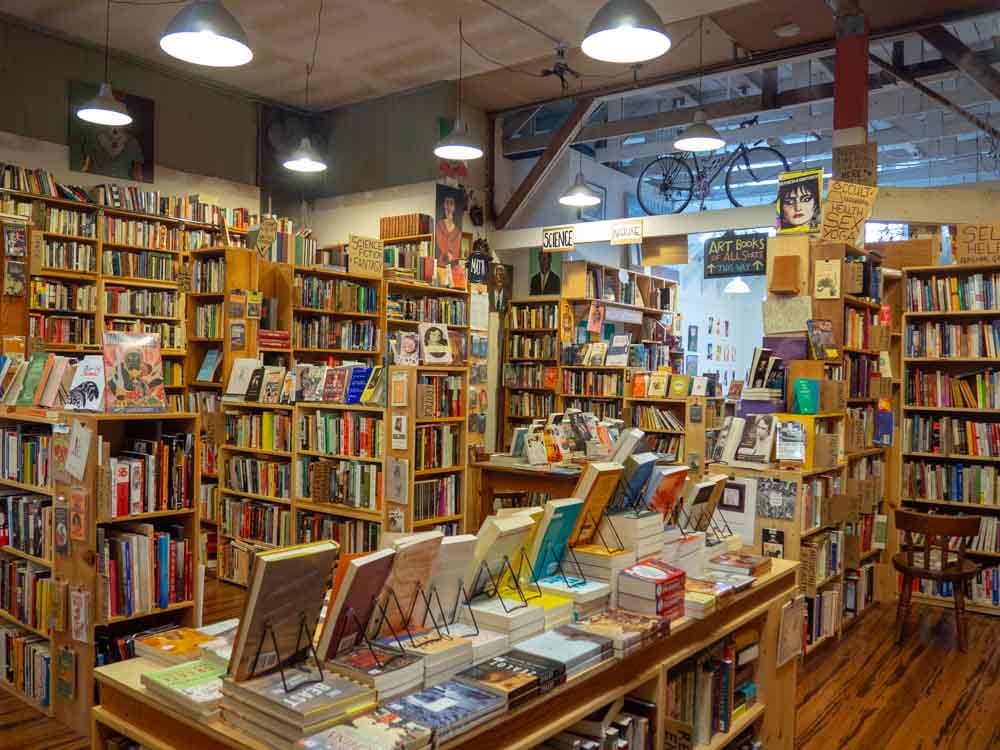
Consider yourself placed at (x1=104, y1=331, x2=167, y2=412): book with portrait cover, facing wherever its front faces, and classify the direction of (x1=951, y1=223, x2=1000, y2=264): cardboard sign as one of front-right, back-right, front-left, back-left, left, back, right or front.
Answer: left

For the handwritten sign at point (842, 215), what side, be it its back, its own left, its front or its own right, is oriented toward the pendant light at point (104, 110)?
right

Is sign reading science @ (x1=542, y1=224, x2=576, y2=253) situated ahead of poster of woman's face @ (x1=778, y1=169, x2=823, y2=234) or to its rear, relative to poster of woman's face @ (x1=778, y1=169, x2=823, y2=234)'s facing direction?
to the rear

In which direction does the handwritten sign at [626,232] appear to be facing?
toward the camera

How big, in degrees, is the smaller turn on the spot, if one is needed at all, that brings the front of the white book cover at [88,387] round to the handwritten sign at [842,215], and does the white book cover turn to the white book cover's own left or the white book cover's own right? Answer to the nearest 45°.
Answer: approximately 90° to the white book cover's own left

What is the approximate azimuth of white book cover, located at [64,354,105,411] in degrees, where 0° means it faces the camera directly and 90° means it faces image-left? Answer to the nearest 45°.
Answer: approximately 0°

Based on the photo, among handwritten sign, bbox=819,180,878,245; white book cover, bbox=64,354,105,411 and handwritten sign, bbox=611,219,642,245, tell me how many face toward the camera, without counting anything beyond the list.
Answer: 3

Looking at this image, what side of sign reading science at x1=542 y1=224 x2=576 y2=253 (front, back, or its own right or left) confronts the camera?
front

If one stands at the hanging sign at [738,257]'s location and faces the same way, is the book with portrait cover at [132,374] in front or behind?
in front

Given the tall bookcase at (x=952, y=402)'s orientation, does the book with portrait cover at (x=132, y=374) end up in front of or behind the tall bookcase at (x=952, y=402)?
in front

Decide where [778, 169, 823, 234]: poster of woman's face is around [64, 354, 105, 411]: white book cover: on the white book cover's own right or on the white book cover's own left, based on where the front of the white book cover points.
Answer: on the white book cover's own left

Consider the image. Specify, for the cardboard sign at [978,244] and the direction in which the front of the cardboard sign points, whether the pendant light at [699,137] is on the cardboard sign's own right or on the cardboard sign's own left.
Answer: on the cardboard sign's own right
